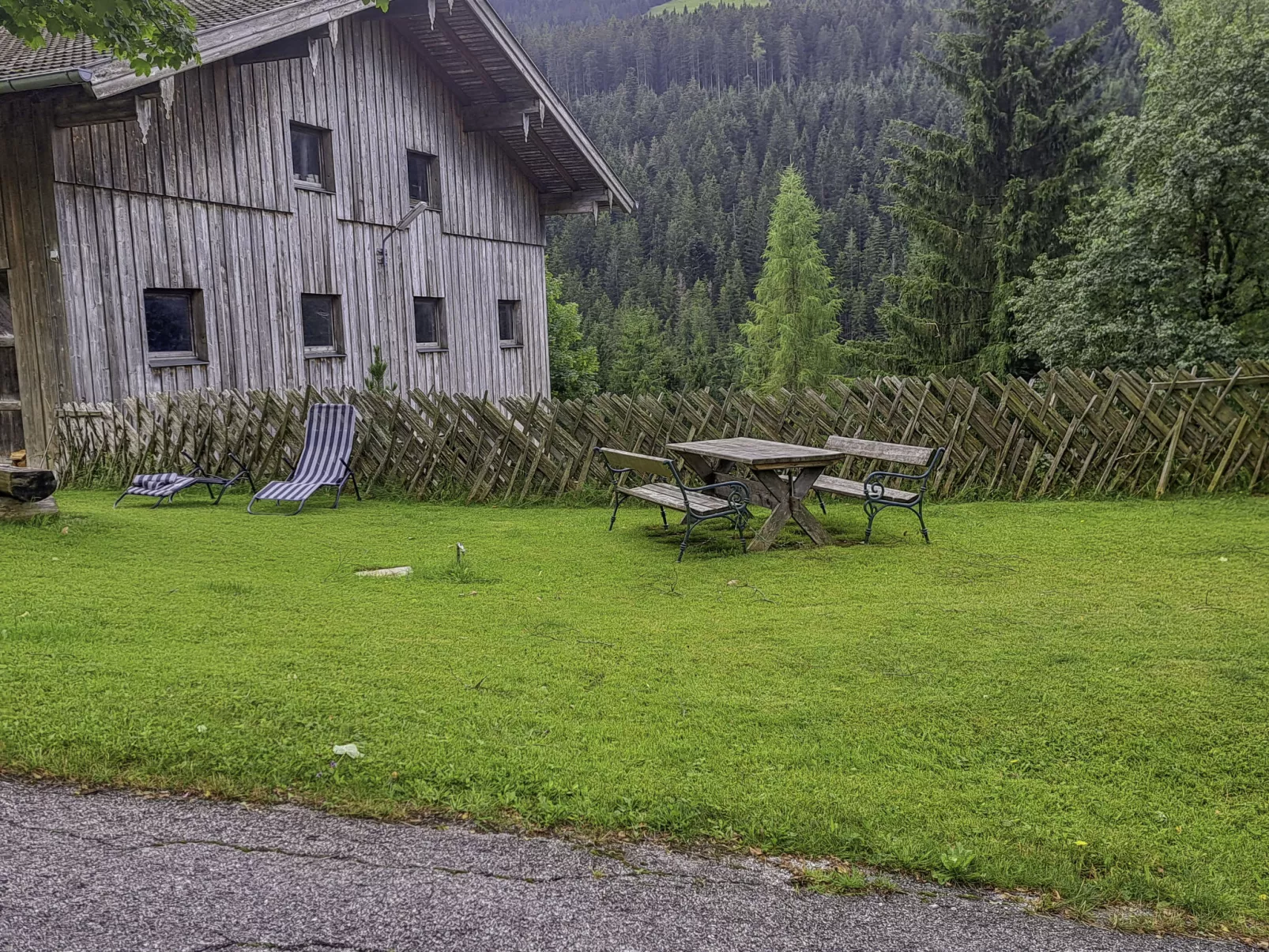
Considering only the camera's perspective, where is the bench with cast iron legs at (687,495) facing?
facing away from the viewer and to the right of the viewer

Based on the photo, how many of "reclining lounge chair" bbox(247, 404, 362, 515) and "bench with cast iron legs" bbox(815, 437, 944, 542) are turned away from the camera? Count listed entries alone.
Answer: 0

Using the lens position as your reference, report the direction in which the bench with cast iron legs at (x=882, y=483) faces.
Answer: facing the viewer and to the left of the viewer

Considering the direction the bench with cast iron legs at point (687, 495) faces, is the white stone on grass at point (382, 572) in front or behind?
behind

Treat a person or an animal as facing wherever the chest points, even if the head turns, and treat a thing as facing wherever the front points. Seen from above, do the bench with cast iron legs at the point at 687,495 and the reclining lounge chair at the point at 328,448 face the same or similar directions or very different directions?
very different directions

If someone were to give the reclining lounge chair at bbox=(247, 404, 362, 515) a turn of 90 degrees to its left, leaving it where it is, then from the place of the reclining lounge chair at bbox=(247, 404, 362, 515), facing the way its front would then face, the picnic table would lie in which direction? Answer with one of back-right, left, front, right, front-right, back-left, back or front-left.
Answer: front

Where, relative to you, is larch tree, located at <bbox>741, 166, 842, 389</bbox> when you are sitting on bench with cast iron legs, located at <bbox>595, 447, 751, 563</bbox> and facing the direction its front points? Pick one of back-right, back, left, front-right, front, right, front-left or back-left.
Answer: front-left

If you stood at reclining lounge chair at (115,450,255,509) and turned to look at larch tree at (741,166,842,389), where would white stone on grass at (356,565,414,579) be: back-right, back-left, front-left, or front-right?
back-right

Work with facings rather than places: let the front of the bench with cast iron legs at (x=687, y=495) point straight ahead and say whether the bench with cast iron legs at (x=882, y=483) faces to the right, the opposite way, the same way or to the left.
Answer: the opposite way

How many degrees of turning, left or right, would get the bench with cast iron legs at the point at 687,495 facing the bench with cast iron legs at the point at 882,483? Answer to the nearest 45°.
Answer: approximately 45° to its right

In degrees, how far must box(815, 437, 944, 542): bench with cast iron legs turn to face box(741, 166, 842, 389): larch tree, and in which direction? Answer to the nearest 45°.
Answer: approximately 135° to its right

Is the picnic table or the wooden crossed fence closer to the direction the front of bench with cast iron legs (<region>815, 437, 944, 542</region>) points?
the picnic table

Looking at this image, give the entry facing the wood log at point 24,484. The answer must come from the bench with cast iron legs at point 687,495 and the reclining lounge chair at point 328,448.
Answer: the reclining lounge chair

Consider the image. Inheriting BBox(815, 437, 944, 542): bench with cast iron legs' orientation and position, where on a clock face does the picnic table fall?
The picnic table is roughly at 12 o'clock from the bench with cast iron legs.

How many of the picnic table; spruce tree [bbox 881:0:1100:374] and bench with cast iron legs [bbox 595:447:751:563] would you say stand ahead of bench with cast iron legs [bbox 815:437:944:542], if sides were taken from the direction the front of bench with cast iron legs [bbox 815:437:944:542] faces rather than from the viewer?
2

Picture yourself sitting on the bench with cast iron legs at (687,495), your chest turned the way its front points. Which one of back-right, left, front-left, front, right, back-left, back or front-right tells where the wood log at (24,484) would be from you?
back-left
